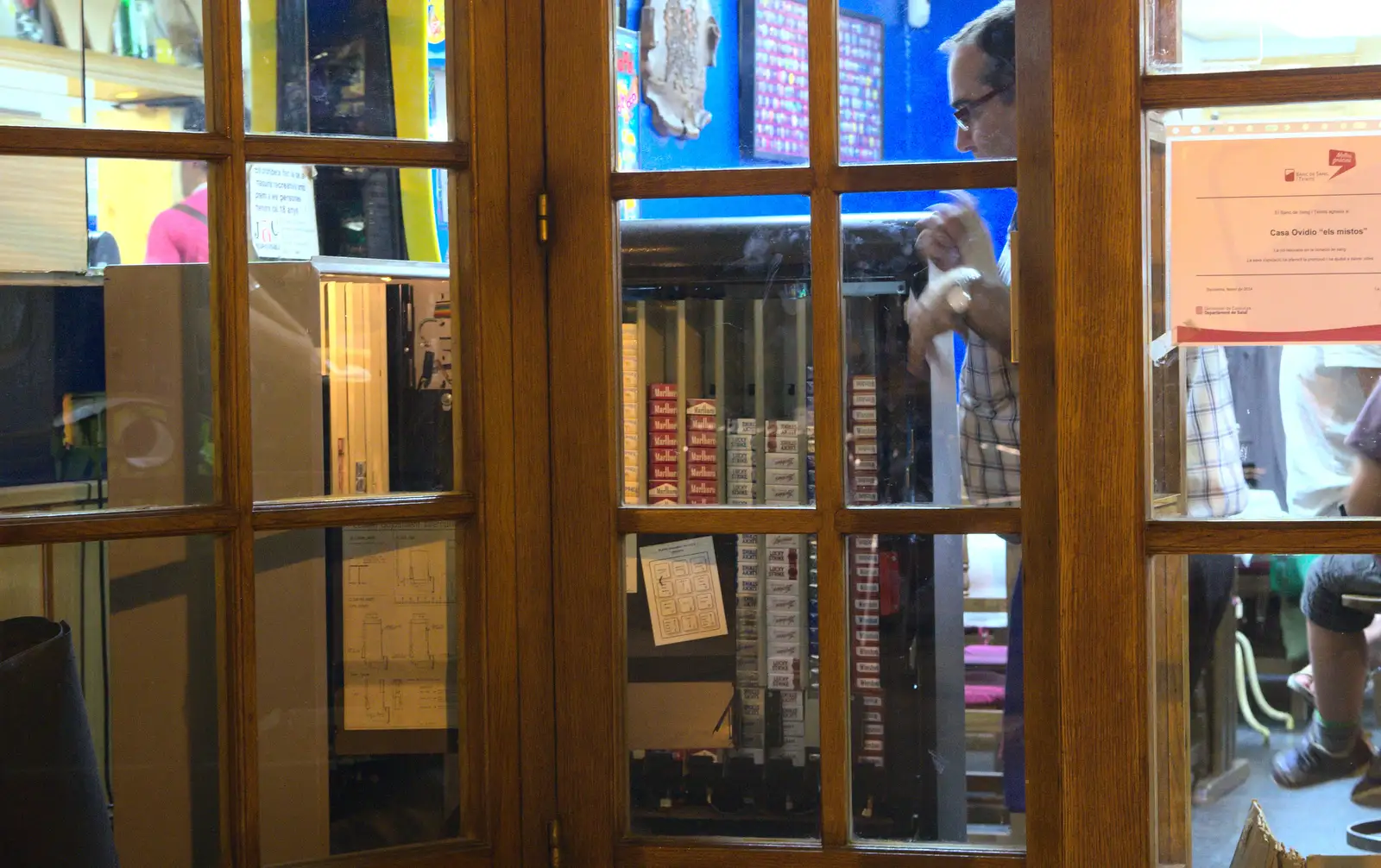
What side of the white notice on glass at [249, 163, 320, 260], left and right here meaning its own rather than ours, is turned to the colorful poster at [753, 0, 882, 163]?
left

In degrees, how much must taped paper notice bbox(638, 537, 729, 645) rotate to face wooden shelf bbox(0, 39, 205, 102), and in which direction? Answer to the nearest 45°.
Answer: approximately 90° to its right

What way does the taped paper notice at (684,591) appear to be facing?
toward the camera

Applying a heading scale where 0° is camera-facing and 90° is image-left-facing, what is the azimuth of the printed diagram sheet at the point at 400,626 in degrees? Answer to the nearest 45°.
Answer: approximately 0°

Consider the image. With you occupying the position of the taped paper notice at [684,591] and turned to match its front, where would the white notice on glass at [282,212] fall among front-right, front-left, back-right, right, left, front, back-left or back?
right

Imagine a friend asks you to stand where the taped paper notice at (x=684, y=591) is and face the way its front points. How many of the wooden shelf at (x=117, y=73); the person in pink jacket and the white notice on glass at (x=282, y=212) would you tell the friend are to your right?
3

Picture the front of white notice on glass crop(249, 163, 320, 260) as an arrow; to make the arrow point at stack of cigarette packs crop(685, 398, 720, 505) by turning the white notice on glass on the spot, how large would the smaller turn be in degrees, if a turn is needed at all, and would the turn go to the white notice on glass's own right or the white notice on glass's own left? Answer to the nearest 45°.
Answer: approximately 90° to the white notice on glass's own left

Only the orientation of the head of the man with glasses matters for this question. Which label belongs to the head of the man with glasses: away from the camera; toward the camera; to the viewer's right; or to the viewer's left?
to the viewer's left

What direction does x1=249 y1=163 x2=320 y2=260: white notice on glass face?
toward the camera

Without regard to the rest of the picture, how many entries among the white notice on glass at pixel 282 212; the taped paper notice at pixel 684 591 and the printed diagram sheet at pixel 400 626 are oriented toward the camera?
3

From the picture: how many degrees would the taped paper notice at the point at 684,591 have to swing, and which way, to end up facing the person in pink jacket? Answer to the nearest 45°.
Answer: approximately 90° to its right
